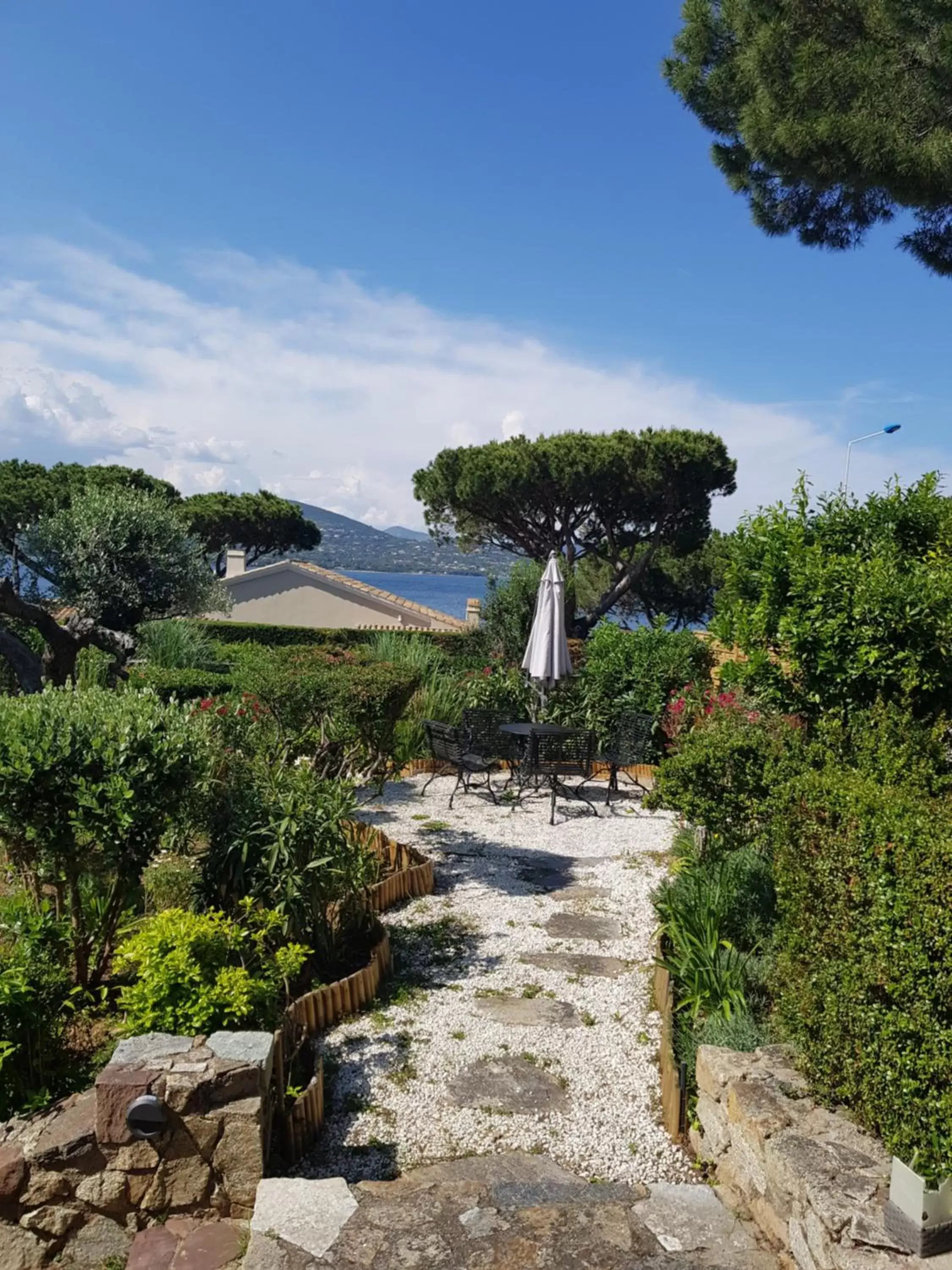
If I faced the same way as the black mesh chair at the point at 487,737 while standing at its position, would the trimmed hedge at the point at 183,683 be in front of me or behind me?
behind

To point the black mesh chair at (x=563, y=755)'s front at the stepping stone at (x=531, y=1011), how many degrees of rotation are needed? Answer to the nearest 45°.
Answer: approximately 180°

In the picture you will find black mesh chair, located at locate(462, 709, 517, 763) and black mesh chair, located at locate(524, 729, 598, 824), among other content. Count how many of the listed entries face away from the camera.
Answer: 1

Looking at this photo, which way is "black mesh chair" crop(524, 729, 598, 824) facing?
away from the camera

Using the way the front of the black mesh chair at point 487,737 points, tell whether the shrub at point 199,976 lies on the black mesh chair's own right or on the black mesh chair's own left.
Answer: on the black mesh chair's own right

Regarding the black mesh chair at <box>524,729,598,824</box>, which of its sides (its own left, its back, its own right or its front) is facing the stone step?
back

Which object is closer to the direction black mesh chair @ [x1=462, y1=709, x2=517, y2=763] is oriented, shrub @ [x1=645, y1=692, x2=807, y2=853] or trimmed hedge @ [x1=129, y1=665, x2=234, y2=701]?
the shrub

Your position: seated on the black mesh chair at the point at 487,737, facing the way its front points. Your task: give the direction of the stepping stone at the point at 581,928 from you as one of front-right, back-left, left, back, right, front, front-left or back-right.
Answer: front-right

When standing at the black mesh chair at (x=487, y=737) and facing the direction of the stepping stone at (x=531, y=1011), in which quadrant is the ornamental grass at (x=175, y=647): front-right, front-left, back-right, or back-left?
back-right

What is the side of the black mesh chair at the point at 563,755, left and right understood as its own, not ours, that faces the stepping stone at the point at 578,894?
back

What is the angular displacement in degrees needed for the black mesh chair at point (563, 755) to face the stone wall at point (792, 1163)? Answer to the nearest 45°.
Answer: approximately 180°

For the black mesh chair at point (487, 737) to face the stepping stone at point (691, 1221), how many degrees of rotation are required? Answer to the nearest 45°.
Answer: approximately 45° to its right

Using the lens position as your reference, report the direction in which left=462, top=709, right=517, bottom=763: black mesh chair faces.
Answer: facing the viewer and to the right of the viewer
